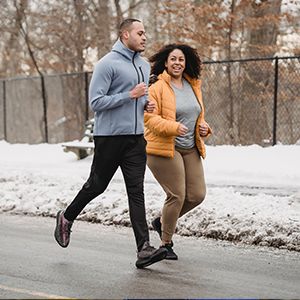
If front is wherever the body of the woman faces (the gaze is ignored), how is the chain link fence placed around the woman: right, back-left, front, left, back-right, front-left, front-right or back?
back-left

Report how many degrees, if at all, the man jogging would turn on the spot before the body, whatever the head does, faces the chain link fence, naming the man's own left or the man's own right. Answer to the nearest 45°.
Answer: approximately 135° to the man's own left

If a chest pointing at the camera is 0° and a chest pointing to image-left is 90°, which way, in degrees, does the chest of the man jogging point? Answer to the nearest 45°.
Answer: approximately 315°
